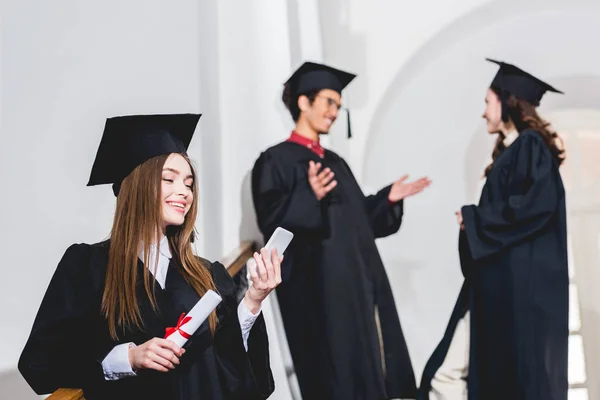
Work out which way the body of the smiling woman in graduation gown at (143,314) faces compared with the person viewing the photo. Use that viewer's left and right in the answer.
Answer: facing the viewer and to the right of the viewer
